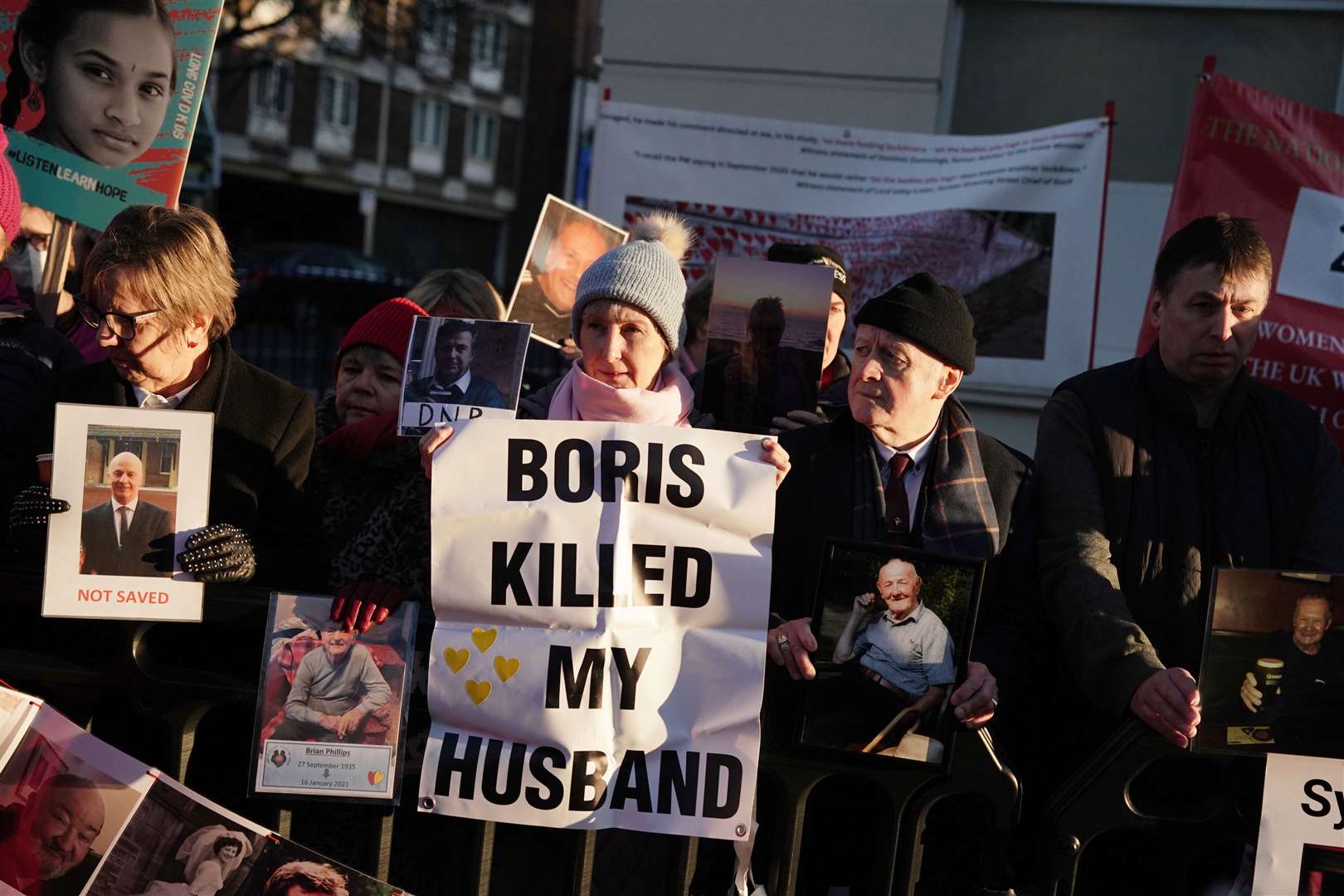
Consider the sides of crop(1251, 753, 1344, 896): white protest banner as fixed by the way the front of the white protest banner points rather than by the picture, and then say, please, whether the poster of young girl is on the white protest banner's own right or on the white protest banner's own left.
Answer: on the white protest banner's own right

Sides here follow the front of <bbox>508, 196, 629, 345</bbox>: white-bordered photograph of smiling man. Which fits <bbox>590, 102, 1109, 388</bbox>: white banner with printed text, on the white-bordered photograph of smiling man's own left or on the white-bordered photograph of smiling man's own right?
on the white-bordered photograph of smiling man's own left

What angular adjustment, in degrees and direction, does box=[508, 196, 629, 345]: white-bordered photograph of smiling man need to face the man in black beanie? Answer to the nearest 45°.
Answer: approximately 45° to its left

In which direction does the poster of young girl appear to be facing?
toward the camera

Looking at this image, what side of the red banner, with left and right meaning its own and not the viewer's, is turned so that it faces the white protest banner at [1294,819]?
front

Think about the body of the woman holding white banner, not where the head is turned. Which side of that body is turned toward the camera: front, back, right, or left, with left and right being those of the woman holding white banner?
front

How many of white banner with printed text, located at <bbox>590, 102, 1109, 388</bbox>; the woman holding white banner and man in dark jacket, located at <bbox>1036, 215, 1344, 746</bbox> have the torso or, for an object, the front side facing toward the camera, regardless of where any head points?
3

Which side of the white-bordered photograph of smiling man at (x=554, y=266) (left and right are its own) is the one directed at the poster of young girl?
right

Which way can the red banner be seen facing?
toward the camera

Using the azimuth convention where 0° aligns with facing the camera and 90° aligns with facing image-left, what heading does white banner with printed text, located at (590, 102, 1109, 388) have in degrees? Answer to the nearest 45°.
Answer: approximately 0°

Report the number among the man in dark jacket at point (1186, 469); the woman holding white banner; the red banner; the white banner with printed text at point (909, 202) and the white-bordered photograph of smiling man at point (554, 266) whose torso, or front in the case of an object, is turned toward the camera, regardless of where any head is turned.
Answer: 5

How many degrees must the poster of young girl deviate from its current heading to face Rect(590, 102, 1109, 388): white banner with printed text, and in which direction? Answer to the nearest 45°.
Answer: approximately 90° to its left

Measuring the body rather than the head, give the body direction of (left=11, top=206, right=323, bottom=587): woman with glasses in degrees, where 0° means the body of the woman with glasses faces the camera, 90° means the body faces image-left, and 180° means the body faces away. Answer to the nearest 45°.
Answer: approximately 45°

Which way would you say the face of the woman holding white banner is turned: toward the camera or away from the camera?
toward the camera

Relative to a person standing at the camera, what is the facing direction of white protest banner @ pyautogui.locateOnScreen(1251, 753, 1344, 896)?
facing the viewer
